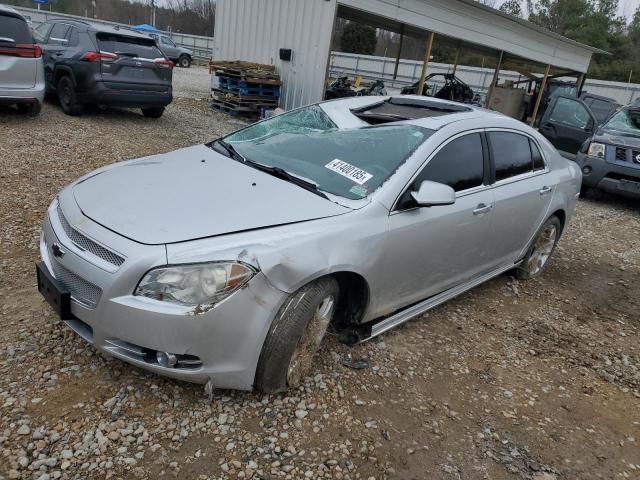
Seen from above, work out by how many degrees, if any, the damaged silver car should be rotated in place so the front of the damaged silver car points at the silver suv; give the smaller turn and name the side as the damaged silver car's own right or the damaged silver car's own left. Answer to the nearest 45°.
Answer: approximately 90° to the damaged silver car's own right

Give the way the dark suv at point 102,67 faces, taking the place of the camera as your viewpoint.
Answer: facing away from the viewer and to the left of the viewer

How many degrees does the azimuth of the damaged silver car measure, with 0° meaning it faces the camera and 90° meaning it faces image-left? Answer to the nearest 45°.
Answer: approximately 45°

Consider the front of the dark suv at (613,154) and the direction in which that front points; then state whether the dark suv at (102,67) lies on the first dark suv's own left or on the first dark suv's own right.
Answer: on the first dark suv's own right

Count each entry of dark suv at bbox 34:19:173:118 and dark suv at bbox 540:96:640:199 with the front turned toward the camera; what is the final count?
1

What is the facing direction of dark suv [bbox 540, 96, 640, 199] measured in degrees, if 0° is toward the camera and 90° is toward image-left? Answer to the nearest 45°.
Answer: approximately 0°

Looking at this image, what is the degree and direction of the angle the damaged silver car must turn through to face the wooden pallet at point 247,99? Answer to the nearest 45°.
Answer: approximately 135° to its right

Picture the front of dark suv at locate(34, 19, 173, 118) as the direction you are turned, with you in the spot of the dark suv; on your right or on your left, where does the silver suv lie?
on your left

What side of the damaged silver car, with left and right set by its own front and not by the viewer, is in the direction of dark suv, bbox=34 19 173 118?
right

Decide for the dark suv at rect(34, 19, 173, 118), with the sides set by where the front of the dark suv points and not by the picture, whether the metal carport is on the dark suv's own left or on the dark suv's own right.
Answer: on the dark suv's own right

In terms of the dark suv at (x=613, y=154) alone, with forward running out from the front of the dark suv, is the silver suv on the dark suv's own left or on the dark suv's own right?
on the dark suv's own right
